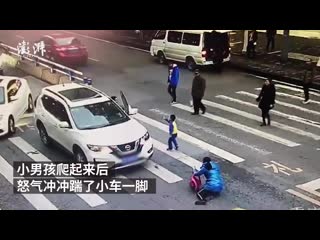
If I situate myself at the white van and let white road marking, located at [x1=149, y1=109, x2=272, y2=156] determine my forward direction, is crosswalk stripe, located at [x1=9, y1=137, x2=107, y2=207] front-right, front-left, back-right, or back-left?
front-right

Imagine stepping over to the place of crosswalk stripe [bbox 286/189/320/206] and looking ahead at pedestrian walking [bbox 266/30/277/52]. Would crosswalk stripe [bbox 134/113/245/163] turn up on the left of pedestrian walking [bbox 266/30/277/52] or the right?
left

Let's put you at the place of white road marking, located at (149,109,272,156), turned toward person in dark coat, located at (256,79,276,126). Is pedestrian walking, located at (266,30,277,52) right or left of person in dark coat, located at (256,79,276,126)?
left

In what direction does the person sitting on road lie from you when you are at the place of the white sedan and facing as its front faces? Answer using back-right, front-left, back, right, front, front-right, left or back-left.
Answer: left

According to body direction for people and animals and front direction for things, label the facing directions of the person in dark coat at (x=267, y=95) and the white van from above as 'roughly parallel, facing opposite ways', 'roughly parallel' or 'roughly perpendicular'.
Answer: roughly perpendicular

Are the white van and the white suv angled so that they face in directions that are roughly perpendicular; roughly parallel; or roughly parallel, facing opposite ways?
roughly parallel, facing opposite ways

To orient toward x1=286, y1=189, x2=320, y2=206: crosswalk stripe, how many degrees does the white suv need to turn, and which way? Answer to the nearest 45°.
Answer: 0° — it already faces it

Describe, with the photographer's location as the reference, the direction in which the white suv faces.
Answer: facing the viewer and to the right of the viewer

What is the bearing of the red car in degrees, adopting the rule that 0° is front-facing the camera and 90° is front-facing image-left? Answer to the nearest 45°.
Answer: approximately 135°

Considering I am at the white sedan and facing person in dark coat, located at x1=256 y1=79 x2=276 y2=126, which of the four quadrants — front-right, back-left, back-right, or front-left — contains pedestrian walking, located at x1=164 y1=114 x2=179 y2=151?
front-right
